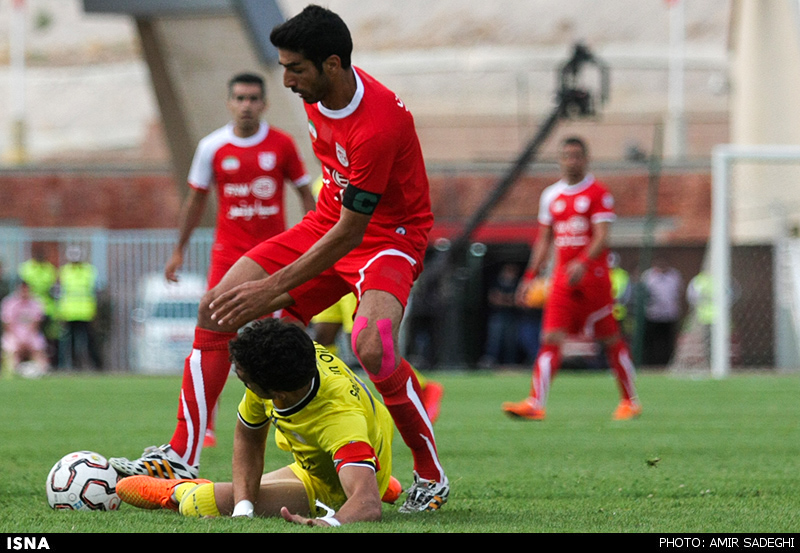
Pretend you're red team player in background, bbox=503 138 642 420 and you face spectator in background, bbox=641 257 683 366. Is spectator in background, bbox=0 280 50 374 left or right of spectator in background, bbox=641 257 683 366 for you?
left

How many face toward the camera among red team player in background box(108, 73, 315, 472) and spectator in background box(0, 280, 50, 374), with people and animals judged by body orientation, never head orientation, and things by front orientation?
2

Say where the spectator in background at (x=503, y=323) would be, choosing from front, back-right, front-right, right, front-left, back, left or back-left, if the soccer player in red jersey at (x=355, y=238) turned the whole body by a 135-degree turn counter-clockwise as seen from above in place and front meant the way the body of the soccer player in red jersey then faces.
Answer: left

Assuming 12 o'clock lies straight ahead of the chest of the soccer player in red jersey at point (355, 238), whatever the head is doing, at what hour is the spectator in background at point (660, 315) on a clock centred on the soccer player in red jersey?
The spectator in background is roughly at 5 o'clock from the soccer player in red jersey.

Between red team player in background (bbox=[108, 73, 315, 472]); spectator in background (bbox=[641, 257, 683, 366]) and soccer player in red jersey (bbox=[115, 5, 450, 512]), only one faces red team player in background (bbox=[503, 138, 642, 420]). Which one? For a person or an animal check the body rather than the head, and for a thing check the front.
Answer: the spectator in background

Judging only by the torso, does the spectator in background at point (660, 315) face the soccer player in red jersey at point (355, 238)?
yes

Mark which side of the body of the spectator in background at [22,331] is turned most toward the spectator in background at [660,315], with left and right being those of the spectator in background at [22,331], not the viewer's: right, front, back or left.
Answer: left

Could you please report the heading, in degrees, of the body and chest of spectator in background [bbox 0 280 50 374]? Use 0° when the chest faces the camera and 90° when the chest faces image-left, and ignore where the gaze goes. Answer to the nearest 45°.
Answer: approximately 0°

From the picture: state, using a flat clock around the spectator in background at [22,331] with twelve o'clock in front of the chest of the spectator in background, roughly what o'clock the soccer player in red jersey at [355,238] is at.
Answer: The soccer player in red jersey is roughly at 12 o'clock from the spectator in background.

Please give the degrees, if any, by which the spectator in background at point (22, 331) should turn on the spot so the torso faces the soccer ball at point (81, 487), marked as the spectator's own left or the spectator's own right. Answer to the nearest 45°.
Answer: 0° — they already face it

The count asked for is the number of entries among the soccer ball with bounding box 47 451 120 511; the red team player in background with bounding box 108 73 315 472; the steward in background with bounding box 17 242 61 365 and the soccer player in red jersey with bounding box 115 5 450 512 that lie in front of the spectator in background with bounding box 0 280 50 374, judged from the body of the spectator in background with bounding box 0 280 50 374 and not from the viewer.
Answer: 3
